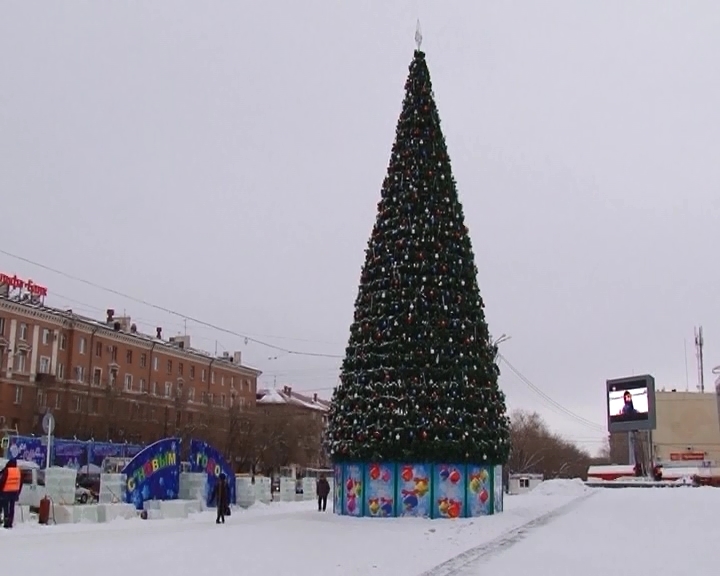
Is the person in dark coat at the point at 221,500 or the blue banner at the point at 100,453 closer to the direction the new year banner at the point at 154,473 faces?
the person in dark coat

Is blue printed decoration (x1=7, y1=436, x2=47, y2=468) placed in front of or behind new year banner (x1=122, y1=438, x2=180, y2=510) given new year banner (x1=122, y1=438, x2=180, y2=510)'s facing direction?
behind

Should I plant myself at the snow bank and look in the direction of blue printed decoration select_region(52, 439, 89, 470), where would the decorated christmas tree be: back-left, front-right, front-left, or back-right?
front-left

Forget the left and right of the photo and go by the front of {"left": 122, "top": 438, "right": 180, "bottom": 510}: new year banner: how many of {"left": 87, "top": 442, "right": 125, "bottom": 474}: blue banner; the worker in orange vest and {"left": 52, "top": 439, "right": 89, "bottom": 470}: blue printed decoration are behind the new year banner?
2

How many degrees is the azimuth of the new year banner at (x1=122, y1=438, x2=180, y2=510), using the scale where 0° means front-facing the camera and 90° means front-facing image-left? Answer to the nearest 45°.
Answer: approximately 0°

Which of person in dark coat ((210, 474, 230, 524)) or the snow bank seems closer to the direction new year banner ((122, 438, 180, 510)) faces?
the person in dark coat

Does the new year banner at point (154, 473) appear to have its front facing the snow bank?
no

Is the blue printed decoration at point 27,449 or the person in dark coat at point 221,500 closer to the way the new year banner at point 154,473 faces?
the person in dark coat

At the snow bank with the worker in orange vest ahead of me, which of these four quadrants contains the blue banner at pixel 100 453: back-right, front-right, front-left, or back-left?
front-right

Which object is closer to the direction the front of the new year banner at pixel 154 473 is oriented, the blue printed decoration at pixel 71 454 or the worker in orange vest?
the worker in orange vest

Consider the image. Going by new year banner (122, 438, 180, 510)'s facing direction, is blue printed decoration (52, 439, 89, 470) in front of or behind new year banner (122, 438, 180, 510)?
behind

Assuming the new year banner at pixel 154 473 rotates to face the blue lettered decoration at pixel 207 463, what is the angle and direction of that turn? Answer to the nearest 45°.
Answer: approximately 135° to its left

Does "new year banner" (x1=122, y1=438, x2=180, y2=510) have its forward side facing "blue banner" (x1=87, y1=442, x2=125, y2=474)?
no
